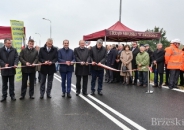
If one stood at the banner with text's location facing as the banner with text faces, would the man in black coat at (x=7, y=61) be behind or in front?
in front

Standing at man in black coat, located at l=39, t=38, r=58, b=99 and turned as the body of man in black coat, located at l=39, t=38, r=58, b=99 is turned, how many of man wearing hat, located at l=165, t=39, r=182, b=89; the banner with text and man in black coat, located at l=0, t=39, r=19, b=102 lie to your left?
1

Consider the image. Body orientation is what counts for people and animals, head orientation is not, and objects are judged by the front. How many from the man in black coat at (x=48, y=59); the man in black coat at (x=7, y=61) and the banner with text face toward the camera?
3

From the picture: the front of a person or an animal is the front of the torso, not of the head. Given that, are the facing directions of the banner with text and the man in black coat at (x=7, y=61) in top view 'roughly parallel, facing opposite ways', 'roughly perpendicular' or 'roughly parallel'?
roughly parallel

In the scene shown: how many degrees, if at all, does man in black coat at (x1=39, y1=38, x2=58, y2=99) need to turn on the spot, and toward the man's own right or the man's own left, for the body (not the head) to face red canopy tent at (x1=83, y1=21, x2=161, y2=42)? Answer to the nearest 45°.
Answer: approximately 135° to the man's own left

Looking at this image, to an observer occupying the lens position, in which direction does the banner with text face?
facing the viewer

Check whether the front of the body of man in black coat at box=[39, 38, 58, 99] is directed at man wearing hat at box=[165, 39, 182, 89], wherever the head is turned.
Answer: no

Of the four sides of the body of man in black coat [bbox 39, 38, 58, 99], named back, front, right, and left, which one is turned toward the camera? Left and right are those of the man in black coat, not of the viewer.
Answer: front

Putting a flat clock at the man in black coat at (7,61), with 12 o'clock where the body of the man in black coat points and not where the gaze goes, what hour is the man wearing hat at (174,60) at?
The man wearing hat is roughly at 9 o'clock from the man in black coat.

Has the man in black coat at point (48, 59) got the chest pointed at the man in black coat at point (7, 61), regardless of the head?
no

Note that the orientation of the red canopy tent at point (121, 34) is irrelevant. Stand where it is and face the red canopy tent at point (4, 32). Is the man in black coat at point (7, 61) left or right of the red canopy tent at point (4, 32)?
left

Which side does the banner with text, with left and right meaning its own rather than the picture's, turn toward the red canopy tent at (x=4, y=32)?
back

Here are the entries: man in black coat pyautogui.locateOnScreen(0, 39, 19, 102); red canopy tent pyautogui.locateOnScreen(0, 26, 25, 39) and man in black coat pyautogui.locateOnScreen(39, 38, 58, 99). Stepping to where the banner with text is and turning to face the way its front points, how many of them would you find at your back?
1

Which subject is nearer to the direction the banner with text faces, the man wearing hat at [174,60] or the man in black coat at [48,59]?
the man in black coat

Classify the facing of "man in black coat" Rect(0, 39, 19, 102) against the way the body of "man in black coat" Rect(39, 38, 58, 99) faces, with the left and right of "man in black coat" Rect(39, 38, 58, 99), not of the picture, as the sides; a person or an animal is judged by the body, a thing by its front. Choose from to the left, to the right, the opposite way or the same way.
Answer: the same way

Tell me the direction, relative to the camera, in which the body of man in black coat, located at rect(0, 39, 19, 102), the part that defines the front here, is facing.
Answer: toward the camera

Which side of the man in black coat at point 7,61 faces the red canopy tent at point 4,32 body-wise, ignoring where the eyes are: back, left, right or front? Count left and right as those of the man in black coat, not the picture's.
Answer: back
